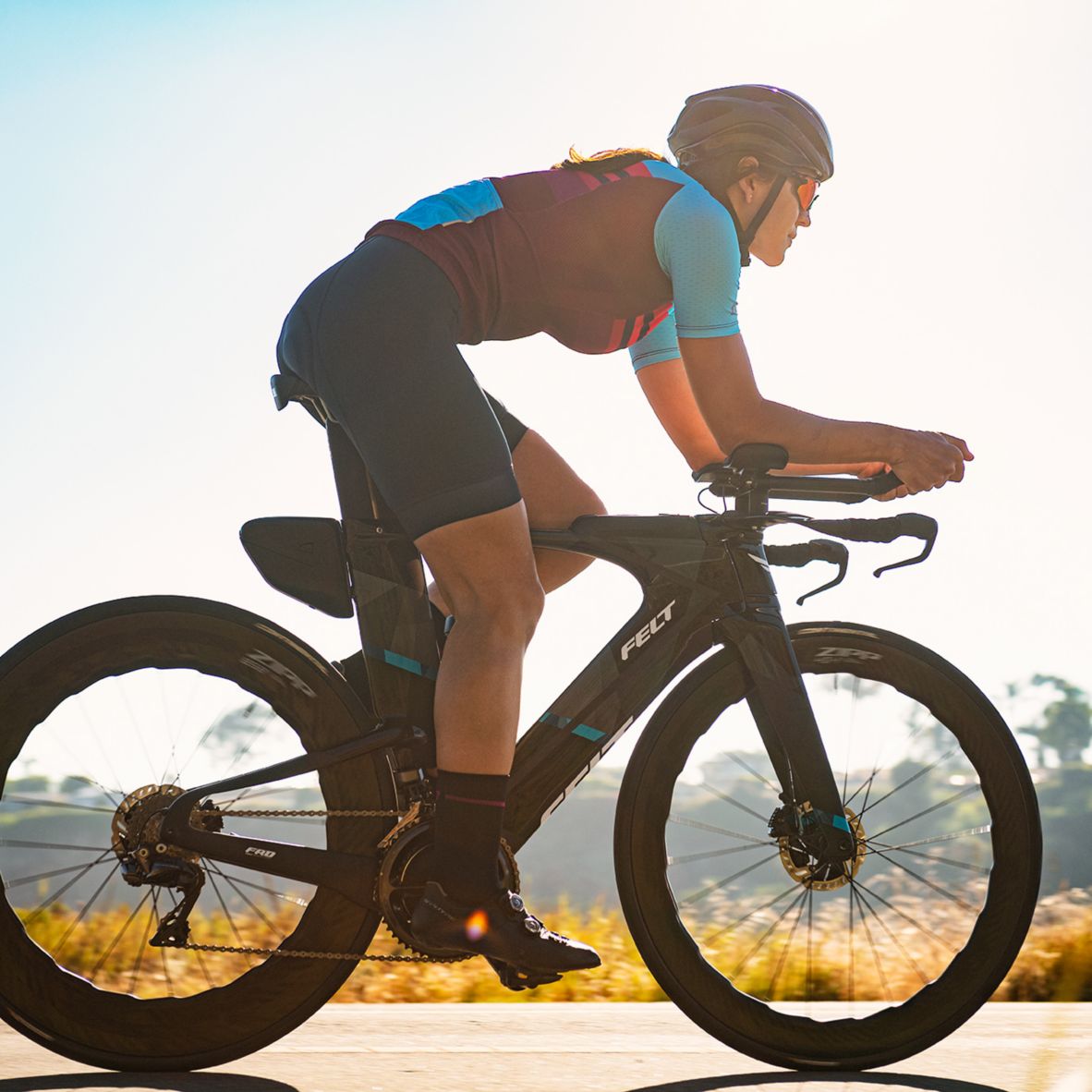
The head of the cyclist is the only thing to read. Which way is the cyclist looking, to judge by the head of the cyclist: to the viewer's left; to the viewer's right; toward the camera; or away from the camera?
to the viewer's right

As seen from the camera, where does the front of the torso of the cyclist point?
to the viewer's right

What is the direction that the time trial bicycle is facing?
to the viewer's right
